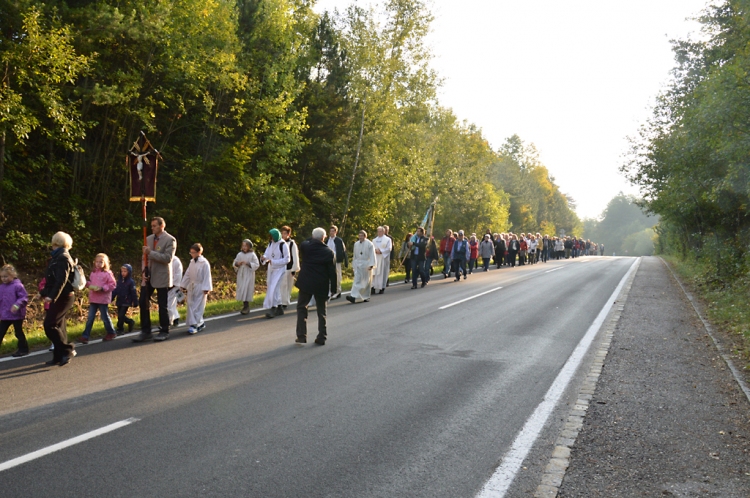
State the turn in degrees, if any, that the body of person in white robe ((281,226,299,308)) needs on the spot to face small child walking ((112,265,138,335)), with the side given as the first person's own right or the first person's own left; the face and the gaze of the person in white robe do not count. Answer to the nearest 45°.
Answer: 0° — they already face them

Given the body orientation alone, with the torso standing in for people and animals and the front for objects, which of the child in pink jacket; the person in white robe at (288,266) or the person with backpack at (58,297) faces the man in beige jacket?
the person in white robe

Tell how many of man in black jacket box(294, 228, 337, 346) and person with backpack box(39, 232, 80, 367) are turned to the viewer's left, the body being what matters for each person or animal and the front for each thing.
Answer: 1

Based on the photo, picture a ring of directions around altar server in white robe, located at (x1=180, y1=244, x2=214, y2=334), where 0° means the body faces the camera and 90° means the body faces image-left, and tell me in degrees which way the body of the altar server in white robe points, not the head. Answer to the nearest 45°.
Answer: approximately 45°

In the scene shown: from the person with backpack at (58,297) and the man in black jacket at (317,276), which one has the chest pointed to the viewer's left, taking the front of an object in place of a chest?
the person with backpack

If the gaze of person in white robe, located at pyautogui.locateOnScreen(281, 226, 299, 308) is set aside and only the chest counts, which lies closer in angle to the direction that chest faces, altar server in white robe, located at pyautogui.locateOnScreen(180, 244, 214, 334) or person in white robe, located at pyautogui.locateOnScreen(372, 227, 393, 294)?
the altar server in white robe

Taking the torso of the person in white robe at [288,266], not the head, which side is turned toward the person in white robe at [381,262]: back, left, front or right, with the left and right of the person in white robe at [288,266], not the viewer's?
back

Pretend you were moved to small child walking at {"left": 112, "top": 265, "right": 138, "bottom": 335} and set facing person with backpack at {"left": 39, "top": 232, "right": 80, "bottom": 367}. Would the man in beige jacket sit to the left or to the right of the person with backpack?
left

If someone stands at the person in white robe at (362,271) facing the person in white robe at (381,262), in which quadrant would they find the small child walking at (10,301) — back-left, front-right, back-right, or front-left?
back-left

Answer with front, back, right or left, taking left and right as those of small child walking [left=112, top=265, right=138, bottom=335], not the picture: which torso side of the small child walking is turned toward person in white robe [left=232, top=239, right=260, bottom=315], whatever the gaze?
back

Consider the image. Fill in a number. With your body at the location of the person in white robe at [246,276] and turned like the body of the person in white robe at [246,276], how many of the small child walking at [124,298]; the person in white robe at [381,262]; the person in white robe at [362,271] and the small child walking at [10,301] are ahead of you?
2

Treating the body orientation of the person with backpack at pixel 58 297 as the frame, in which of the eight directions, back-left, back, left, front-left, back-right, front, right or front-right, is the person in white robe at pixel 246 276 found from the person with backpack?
back-right

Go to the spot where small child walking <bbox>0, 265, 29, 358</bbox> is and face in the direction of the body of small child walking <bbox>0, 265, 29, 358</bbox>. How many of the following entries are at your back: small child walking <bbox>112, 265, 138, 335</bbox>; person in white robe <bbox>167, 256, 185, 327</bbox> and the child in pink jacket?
3

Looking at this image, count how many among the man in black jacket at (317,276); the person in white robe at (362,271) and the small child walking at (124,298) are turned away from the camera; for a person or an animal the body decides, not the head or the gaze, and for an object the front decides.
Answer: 1

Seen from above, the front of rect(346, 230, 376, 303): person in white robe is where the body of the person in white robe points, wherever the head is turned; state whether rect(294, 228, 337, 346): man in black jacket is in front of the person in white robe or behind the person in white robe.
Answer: in front
